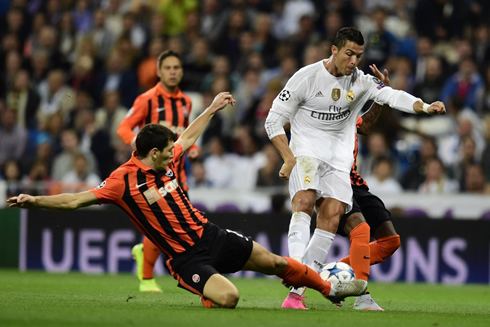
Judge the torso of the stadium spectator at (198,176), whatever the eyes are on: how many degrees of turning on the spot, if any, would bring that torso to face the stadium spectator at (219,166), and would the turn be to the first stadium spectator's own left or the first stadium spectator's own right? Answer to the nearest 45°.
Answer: approximately 135° to the first stadium spectator's own left

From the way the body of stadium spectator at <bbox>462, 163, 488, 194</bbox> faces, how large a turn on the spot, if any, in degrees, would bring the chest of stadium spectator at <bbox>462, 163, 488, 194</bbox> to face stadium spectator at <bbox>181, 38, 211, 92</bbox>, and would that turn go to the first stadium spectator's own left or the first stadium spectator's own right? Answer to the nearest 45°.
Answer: approximately 90° to the first stadium spectator's own right

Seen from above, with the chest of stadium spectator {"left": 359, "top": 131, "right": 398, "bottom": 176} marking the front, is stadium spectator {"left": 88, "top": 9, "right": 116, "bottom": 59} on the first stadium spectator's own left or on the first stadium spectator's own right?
on the first stadium spectator's own right

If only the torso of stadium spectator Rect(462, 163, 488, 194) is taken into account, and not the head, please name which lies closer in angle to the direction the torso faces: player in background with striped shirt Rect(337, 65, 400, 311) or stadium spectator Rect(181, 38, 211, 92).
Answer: the player in background with striped shirt

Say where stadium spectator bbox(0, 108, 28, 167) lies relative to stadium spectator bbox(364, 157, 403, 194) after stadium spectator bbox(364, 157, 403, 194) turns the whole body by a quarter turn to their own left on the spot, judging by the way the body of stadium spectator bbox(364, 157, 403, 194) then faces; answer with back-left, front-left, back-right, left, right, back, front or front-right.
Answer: back

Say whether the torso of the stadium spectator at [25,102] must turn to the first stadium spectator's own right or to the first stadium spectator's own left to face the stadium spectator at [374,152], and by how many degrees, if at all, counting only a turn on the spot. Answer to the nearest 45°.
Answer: approximately 45° to the first stadium spectator's own left

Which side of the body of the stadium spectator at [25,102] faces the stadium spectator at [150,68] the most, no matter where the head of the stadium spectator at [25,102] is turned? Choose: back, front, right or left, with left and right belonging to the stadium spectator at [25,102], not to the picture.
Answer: left

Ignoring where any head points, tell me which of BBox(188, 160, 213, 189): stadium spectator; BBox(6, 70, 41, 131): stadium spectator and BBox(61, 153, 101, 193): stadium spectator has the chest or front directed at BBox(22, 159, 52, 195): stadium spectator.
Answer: BBox(6, 70, 41, 131): stadium spectator

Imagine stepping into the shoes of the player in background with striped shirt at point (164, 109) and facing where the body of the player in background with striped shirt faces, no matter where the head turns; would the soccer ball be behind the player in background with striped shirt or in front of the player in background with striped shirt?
in front
